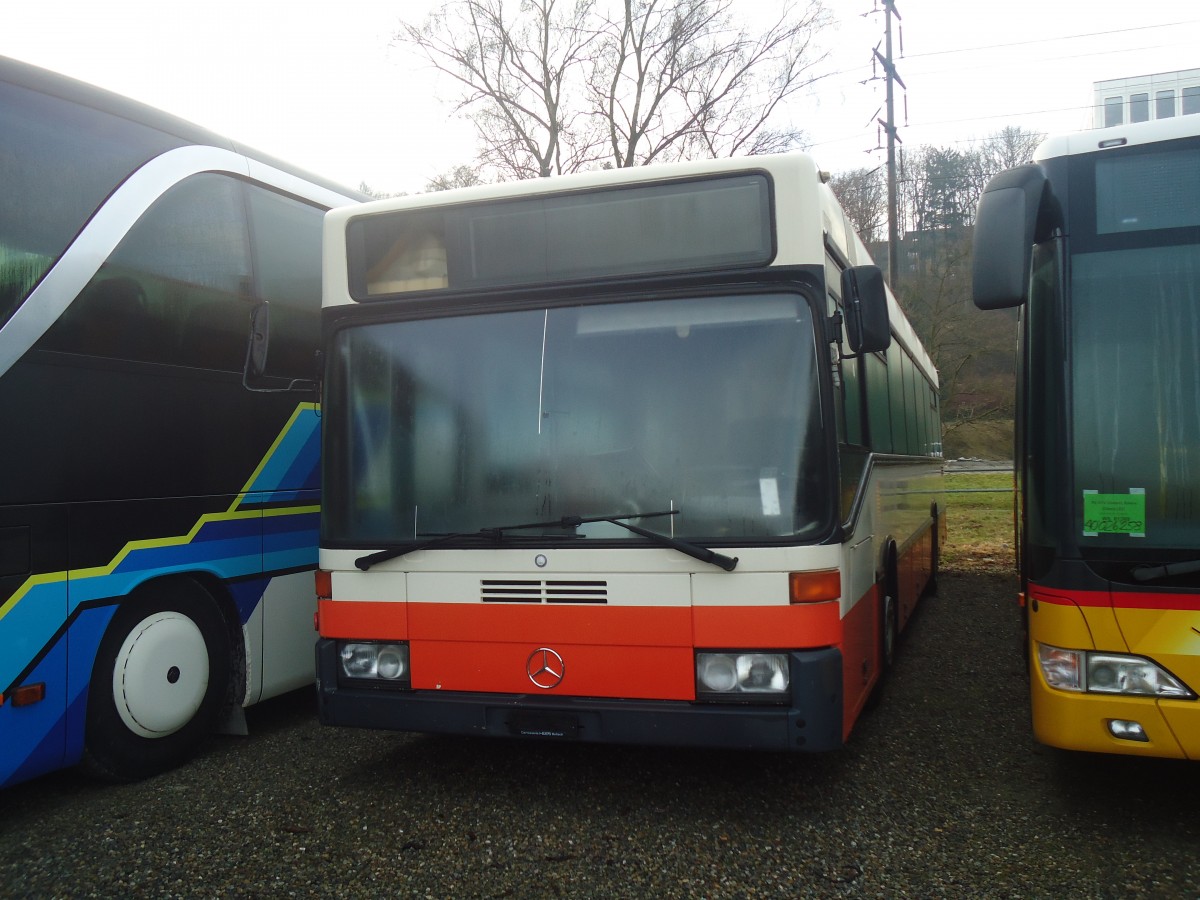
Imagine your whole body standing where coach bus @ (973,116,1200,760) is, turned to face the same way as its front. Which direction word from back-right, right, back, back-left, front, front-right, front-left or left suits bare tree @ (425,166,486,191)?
back-right

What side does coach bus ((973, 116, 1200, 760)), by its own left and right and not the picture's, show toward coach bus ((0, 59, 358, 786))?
right

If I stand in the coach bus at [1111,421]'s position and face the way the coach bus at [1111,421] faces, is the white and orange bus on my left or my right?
on my right

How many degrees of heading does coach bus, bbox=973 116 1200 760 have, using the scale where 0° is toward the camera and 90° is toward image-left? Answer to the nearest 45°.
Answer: approximately 0°

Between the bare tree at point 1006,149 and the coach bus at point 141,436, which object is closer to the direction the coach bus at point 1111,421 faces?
the coach bus

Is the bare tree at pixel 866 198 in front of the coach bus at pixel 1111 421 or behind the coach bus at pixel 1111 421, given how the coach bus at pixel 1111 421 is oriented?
behind

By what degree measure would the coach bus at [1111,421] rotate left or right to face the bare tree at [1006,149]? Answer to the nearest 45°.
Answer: approximately 180°

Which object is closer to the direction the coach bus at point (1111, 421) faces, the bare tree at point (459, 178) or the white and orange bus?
the white and orange bus
